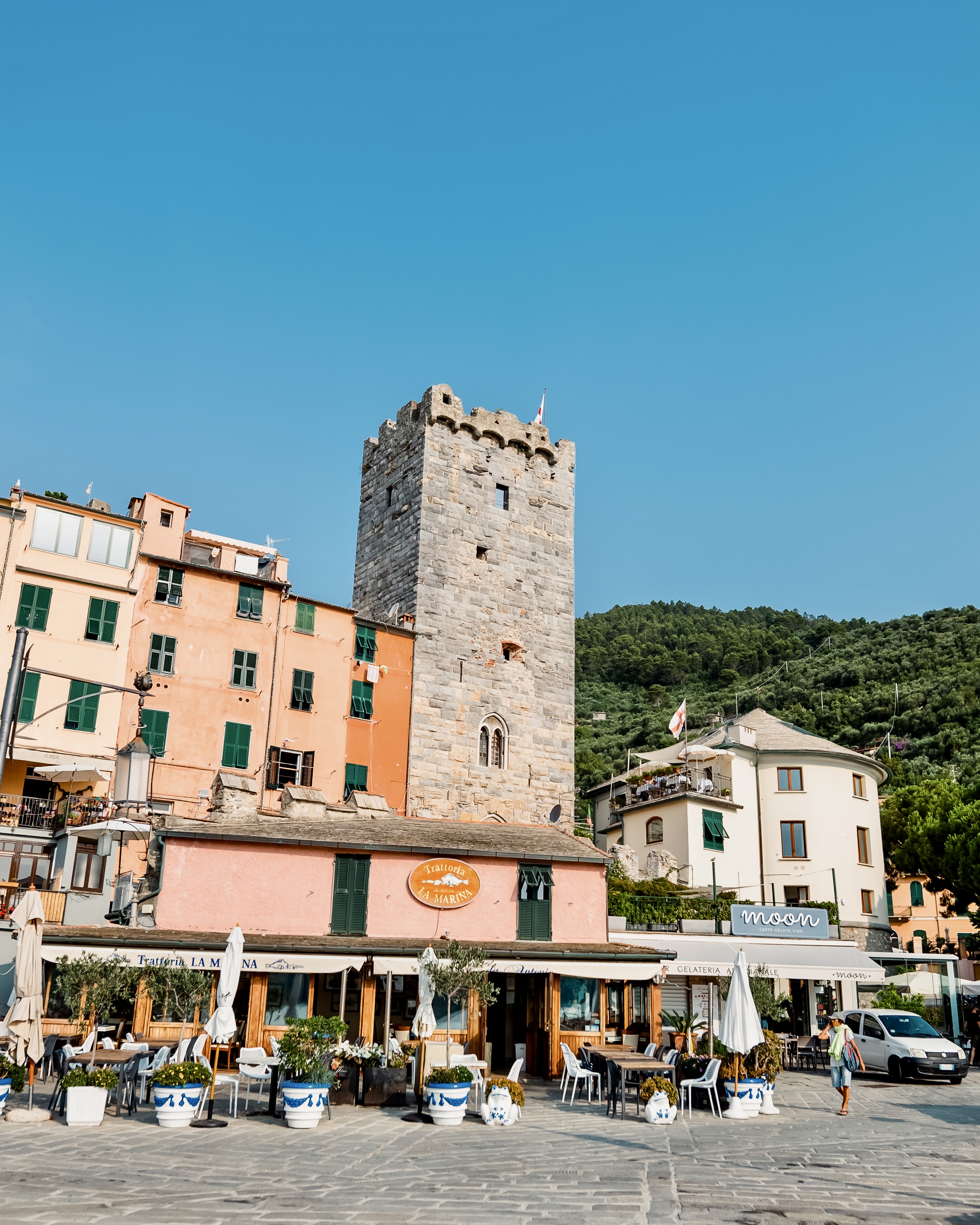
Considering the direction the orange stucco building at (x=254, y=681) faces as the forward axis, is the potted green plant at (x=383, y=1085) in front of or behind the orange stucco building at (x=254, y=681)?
in front

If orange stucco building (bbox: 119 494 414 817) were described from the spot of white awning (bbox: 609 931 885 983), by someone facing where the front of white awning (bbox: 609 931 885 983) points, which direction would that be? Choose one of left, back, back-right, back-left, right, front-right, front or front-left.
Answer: right

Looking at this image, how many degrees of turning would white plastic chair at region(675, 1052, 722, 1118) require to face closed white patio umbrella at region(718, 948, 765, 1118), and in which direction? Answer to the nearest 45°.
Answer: approximately 135° to its left

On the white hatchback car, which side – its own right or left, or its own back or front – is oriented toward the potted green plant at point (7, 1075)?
right

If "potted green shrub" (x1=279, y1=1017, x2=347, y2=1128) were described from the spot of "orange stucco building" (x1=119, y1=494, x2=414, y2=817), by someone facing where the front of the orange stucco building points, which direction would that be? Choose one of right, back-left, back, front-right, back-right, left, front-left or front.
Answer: front

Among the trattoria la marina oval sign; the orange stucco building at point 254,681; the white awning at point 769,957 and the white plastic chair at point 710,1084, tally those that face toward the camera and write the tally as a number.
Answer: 3

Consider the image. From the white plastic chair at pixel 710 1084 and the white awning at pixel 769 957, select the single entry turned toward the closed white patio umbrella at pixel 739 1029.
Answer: the white awning

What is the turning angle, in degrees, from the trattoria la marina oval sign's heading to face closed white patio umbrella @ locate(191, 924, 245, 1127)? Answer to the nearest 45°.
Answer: approximately 45° to its right

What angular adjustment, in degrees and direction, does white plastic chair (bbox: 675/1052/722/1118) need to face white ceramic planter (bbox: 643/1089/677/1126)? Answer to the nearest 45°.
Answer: approximately 45° to its left

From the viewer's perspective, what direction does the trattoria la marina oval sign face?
toward the camera

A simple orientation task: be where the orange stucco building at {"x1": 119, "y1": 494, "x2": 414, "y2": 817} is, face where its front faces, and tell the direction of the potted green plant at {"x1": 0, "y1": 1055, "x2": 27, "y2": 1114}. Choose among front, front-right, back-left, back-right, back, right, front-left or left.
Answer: front

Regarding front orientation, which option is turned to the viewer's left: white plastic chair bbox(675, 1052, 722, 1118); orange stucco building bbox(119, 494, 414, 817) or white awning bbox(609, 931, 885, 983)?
the white plastic chair

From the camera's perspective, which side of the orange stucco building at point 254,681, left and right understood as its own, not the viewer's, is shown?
front

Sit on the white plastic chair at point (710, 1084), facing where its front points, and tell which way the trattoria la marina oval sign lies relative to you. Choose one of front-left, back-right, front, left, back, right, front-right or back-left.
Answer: front-right

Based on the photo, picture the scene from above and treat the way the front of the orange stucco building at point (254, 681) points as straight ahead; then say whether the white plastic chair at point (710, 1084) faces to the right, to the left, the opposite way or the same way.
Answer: to the right

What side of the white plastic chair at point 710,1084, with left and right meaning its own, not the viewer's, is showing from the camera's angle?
left
